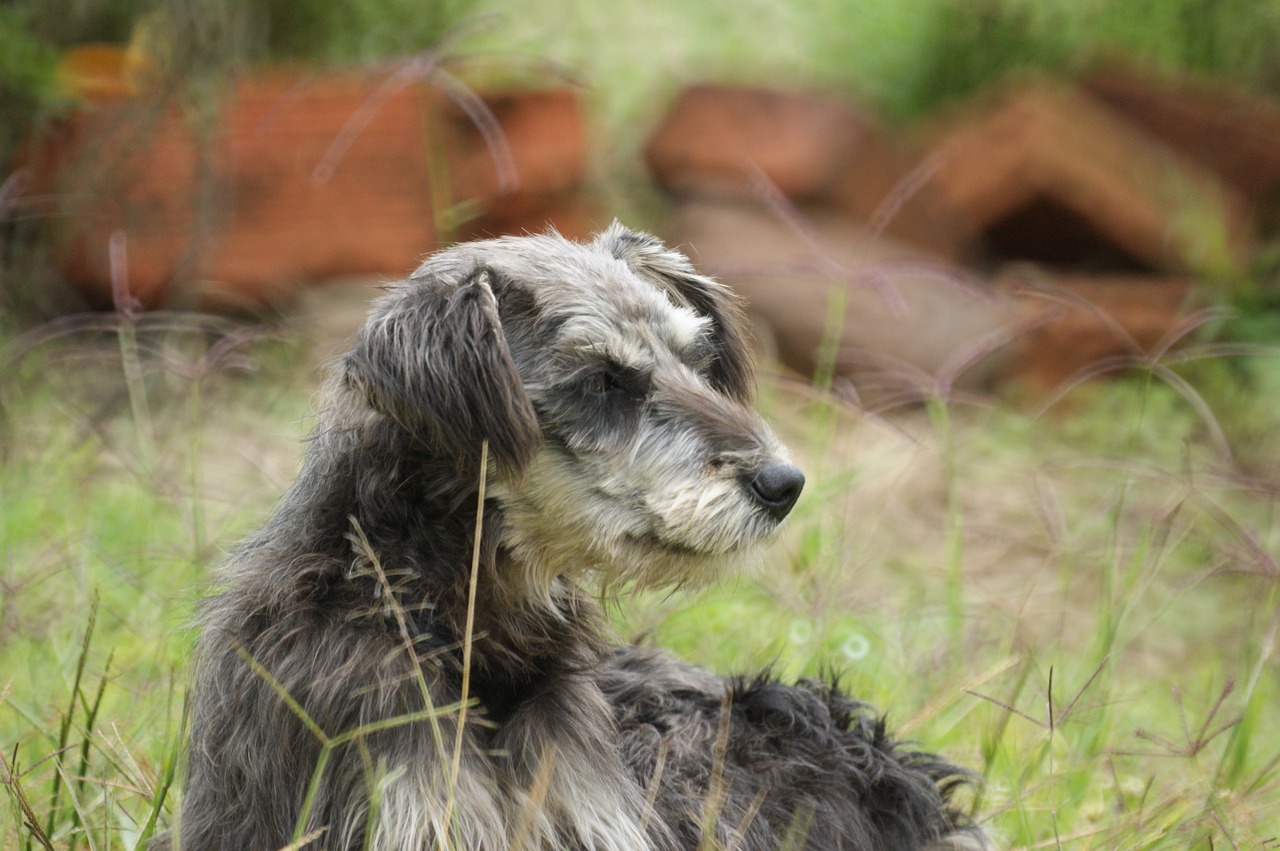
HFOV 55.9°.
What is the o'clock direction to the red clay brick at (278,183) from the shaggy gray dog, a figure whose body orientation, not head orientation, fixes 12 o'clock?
The red clay brick is roughly at 4 o'clock from the shaggy gray dog.

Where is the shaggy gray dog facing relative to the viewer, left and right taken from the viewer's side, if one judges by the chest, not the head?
facing the viewer and to the left of the viewer

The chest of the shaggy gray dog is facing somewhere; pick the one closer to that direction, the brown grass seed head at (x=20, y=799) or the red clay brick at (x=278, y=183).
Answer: the brown grass seed head

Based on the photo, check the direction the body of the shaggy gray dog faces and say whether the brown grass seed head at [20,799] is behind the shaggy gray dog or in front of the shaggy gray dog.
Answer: in front

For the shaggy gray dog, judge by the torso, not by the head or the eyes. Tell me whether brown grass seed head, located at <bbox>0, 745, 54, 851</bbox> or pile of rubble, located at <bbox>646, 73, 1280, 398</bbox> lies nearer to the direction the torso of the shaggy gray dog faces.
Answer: the brown grass seed head

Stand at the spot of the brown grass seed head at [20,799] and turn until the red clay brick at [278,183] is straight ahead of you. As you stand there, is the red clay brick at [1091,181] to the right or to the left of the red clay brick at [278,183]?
right

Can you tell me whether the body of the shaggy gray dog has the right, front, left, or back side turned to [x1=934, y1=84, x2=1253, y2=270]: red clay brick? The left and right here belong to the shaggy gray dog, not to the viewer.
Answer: back
